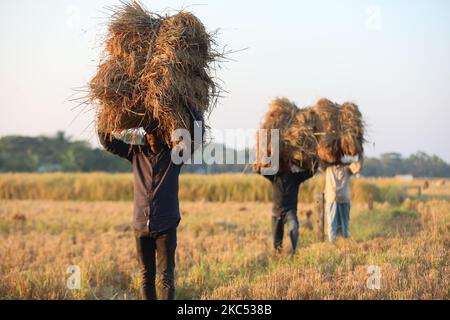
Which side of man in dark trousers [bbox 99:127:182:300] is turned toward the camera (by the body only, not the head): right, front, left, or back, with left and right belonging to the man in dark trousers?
front

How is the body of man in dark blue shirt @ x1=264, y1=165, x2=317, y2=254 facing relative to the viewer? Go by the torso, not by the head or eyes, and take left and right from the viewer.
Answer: facing the viewer

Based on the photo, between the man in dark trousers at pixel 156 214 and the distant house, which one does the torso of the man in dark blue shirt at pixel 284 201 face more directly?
the man in dark trousers

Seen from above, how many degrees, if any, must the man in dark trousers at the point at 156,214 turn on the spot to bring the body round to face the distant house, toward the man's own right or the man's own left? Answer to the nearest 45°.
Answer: approximately 135° to the man's own left

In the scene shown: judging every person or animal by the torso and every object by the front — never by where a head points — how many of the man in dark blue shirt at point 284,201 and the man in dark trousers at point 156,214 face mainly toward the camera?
2

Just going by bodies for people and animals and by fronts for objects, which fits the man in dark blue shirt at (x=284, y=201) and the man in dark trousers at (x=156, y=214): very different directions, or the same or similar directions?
same or similar directions
